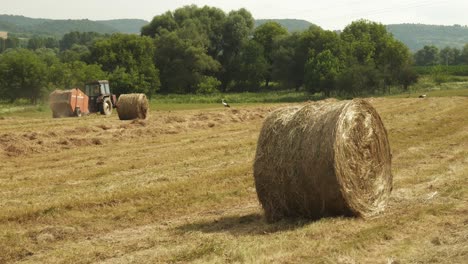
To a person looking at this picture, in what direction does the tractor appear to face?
facing away from the viewer and to the right of the viewer

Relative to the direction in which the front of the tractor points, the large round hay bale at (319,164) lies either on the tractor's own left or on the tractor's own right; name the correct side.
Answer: on the tractor's own right

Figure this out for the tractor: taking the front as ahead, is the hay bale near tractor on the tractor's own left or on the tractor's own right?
on the tractor's own right
